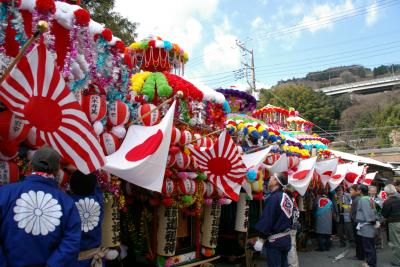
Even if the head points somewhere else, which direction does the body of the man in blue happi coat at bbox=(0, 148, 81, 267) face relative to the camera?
away from the camera

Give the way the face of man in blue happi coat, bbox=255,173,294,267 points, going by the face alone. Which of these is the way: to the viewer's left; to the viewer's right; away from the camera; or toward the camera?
to the viewer's left

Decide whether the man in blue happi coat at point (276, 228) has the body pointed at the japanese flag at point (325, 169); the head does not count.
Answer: no

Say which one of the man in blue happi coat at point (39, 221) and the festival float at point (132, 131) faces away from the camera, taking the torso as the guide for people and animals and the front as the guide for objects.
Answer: the man in blue happi coat

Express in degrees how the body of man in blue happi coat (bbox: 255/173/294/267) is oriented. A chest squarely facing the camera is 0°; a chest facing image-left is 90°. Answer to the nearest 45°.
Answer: approximately 135°

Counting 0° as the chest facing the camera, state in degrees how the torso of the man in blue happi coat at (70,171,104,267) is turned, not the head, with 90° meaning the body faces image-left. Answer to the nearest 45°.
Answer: approximately 180°

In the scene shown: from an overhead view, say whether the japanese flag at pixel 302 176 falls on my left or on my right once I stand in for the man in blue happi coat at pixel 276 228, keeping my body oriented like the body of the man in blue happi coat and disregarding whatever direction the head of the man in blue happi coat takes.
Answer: on my right

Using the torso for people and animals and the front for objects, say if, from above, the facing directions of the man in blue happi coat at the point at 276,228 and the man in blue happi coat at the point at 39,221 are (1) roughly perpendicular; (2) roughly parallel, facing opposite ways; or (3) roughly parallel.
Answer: roughly parallel

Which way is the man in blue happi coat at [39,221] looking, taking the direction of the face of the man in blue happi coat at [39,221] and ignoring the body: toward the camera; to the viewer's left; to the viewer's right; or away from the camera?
away from the camera
